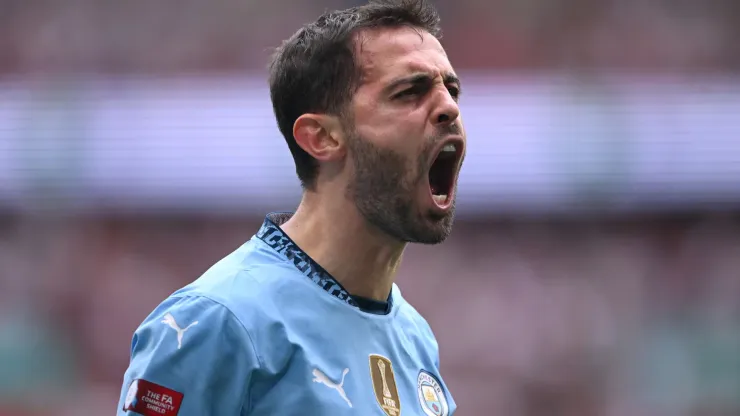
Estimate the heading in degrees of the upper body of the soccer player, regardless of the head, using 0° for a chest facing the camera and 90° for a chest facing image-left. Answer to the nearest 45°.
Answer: approximately 315°
